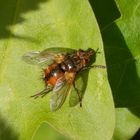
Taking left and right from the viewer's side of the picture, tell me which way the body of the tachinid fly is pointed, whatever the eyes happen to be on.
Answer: facing away from the viewer and to the right of the viewer
